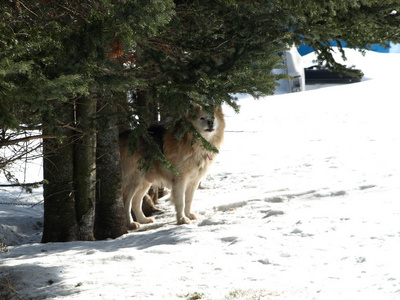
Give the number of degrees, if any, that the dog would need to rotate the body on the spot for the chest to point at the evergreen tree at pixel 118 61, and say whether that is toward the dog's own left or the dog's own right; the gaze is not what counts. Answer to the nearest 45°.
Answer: approximately 90° to the dog's own right

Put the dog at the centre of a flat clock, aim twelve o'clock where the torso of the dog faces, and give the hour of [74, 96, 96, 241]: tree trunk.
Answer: The tree trunk is roughly at 5 o'clock from the dog.

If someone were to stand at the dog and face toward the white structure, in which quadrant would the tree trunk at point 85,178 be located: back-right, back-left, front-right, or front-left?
back-left

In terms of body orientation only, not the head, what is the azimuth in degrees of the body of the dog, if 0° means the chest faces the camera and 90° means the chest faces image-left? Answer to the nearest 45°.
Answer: approximately 270°

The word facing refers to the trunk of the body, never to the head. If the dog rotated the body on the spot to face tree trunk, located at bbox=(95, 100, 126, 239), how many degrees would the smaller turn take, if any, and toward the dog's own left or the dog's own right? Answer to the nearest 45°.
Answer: approximately 180°

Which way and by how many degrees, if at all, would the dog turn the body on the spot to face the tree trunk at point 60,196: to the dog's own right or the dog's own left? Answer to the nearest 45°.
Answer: approximately 135° to the dog's own right

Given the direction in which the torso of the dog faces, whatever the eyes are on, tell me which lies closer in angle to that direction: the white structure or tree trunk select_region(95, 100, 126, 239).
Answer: the white structure

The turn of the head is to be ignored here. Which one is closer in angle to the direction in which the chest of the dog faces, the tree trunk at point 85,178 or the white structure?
the white structure

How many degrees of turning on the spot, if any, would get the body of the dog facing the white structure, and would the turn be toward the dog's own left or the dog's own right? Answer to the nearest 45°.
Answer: approximately 90° to the dog's own left

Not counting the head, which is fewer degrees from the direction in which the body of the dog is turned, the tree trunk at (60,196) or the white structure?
the white structure
